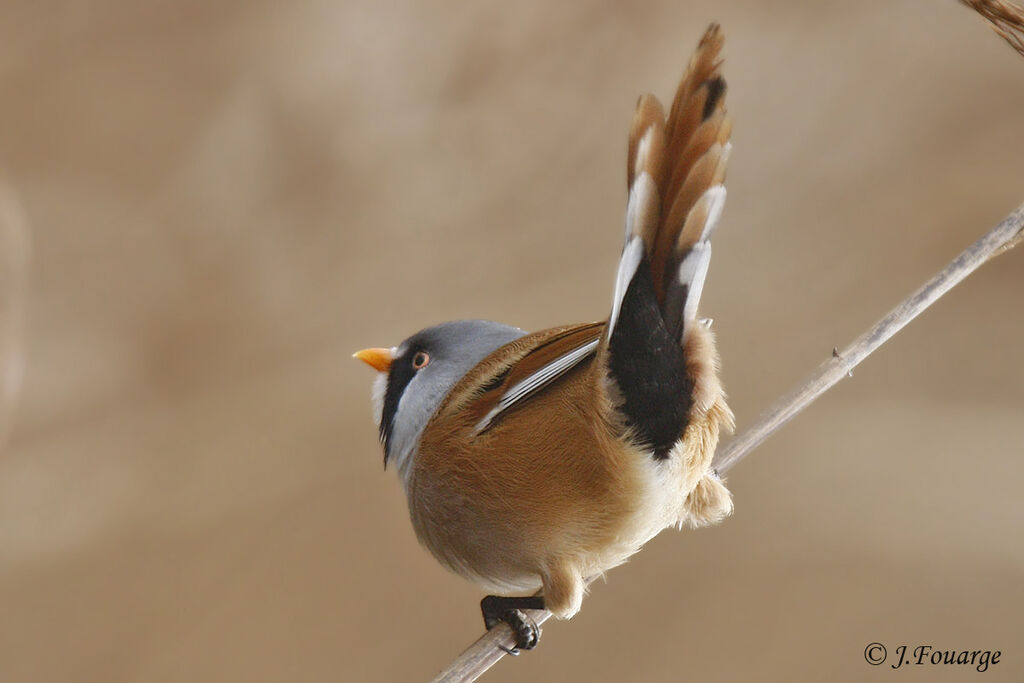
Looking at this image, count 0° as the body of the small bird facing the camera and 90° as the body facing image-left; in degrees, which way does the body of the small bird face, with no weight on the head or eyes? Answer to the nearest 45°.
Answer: approximately 135°

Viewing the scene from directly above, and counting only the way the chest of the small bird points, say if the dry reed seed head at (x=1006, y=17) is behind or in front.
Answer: behind
